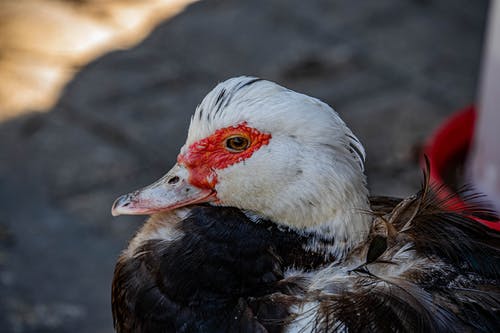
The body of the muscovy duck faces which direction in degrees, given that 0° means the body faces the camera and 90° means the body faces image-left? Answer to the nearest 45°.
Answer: approximately 90°
